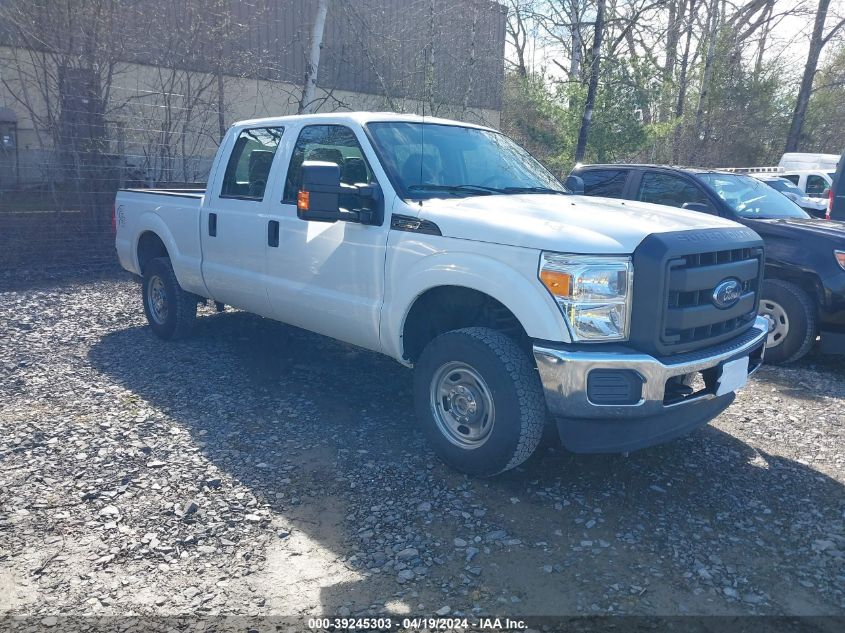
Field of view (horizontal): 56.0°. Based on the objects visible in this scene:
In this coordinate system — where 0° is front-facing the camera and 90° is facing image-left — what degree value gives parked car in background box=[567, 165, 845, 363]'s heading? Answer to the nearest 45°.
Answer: approximately 315°

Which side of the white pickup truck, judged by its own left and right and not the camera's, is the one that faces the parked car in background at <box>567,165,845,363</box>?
left

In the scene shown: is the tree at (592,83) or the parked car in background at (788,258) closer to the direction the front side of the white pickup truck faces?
the parked car in background

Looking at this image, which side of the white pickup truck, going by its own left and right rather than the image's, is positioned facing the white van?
left

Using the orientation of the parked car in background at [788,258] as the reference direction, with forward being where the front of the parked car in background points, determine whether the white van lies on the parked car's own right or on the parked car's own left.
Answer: on the parked car's own left

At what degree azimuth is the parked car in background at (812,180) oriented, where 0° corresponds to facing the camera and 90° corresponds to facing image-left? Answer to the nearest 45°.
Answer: approximately 315°

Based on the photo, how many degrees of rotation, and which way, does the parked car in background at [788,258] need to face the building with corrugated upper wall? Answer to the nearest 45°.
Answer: approximately 135° to its right

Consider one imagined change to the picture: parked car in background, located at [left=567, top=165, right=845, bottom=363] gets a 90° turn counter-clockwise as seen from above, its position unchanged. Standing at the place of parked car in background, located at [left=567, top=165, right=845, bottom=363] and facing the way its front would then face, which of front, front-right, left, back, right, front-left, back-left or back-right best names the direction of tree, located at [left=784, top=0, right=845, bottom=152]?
front-left

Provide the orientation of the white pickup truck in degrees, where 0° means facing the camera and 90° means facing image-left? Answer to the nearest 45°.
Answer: approximately 315°
